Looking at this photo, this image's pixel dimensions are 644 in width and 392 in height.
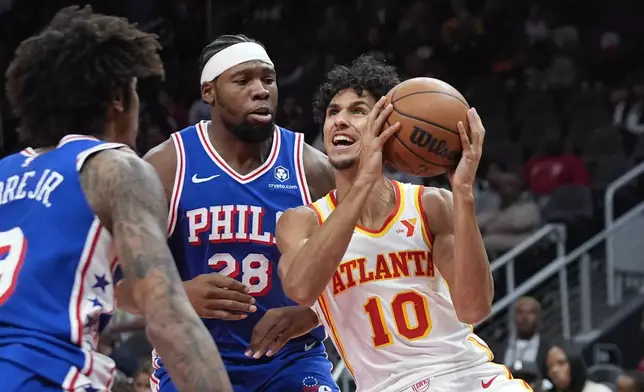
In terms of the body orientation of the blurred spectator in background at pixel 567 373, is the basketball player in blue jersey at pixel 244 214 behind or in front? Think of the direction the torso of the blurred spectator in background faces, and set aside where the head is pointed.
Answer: in front

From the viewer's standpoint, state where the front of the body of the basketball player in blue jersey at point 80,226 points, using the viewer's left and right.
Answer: facing away from the viewer and to the right of the viewer

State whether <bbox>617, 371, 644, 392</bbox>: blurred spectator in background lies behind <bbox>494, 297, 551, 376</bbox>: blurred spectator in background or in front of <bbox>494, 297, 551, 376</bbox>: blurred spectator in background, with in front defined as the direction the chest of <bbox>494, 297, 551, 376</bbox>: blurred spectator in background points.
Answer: in front

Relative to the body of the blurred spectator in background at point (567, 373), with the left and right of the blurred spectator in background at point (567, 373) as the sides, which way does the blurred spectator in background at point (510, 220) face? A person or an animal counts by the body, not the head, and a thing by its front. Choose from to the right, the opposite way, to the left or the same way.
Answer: the same way

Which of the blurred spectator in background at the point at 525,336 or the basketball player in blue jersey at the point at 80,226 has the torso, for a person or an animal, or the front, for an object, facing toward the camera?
the blurred spectator in background

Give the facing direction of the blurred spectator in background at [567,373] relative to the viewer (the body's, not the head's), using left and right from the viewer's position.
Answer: facing the viewer and to the left of the viewer

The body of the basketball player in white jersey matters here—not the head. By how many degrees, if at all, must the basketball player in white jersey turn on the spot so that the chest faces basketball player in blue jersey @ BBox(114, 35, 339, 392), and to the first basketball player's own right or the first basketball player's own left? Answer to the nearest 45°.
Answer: approximately 135° to the first basketball player's own right

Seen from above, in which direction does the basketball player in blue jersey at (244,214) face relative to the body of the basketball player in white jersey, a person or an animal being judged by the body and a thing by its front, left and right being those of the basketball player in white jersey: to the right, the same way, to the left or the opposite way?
the same way

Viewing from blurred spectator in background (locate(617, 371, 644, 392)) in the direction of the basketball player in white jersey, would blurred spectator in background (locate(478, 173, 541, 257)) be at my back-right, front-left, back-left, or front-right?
back-right

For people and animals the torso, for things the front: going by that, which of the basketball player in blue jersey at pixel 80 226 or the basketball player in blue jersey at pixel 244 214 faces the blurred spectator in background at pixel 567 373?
the basketball player in blue jersey at pixel 80 226

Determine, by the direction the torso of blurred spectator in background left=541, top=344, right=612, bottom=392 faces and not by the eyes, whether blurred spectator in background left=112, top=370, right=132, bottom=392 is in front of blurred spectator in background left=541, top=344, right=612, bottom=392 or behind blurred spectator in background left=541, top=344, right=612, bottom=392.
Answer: in front

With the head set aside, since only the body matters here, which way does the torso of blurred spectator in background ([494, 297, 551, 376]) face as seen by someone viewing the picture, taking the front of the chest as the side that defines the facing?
toward the camera

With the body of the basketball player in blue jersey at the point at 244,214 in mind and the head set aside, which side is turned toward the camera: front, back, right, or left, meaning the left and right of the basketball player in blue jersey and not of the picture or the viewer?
front

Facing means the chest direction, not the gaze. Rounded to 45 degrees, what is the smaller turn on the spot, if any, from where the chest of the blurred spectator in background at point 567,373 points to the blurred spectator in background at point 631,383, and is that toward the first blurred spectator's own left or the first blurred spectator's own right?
approximately 90° to the first blurred spectator's own left

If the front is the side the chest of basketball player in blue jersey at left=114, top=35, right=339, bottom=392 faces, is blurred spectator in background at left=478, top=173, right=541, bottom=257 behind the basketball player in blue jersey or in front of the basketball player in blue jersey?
behind

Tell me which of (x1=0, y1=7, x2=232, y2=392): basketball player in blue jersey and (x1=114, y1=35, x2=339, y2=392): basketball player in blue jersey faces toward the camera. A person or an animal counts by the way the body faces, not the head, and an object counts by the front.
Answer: (x1=114, y1=35, x2=339, y2=392): basketball player in blue jersey
